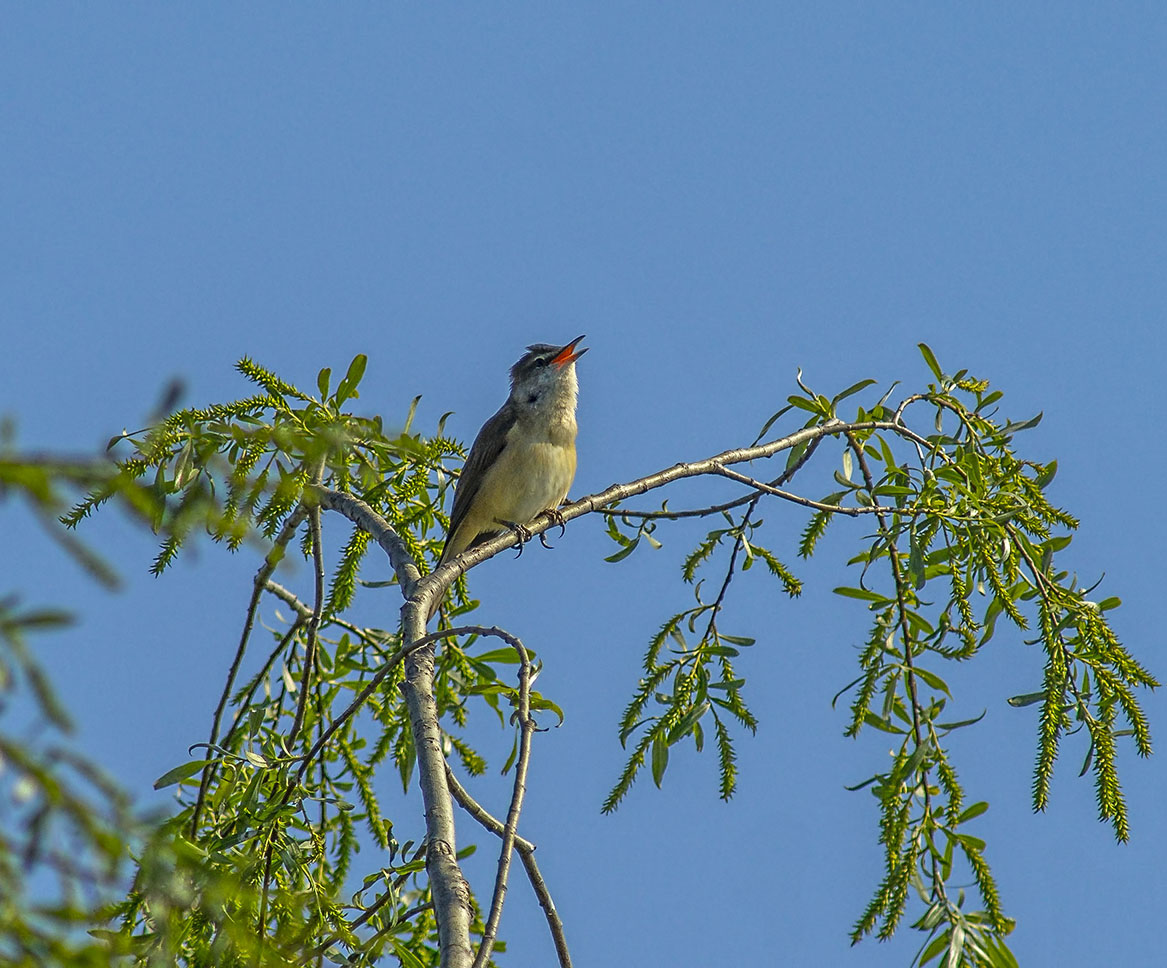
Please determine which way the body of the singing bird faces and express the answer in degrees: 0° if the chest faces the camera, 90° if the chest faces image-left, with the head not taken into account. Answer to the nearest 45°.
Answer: approximately 315°
